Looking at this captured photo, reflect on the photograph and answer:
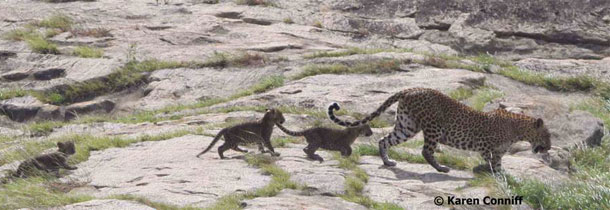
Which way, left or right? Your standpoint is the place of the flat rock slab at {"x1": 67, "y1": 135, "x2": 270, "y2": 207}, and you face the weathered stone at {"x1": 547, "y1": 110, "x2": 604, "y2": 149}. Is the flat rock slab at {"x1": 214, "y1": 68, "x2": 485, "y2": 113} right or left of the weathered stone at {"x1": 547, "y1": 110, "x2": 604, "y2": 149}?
left

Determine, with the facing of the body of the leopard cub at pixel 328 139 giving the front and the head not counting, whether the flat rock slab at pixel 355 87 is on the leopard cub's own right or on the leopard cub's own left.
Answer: on the leopard cub's own left

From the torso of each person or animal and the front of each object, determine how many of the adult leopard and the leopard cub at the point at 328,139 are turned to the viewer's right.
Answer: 2

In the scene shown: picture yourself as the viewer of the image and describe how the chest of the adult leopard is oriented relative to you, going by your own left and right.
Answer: facing to the right of the viewer

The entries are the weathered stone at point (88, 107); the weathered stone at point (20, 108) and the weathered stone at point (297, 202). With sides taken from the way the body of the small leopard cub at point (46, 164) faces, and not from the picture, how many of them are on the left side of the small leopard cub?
2

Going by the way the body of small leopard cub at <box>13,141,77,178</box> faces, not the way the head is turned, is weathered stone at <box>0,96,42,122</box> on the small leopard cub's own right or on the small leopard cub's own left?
on the small leopard cub's own left

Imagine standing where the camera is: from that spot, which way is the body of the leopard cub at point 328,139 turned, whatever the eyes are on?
to the viewer's right

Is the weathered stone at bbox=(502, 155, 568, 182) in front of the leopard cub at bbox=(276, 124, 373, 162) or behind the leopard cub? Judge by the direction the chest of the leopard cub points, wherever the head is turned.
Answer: in front

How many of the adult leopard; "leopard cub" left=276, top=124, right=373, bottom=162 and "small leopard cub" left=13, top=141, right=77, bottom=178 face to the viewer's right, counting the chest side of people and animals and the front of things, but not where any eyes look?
3

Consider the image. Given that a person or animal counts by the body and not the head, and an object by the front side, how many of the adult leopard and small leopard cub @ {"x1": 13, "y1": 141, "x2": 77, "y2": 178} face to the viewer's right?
2

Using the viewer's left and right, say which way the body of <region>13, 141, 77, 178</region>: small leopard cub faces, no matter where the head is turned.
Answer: facing to the right of the viewer

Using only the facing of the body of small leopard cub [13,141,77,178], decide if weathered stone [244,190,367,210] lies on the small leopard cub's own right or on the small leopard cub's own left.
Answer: on the small leopard cub's own right

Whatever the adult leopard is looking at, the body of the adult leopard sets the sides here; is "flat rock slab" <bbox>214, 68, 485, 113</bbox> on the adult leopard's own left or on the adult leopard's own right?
on the adult leopard's own left

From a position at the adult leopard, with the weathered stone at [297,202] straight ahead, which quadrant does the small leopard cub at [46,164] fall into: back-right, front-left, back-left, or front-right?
front-right

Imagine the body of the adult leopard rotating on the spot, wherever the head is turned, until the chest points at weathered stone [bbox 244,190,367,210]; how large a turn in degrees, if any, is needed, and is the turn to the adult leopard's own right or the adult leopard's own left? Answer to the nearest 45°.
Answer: approximately 135° to the adult leopard's own right
